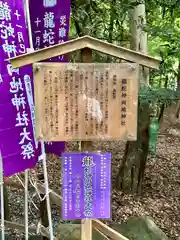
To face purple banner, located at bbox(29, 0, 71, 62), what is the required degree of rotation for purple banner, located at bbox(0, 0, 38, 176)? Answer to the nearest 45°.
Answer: approximately 135° to its left

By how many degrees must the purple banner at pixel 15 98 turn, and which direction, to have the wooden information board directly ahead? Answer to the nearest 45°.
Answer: approximately 45° to its left

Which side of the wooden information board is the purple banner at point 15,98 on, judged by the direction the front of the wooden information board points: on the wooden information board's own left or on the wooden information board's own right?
on the wooden information board's own right

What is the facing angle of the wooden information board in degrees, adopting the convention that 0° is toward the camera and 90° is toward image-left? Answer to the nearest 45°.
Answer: approximately 0°

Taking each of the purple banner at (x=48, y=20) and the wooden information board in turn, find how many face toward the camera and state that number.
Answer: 2

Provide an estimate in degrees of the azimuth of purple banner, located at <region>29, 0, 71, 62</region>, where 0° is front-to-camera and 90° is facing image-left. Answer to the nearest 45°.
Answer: approximately 0°

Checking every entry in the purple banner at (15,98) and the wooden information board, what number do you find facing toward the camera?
2

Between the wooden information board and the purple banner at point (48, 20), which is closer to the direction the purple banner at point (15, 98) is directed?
the wooden information board
